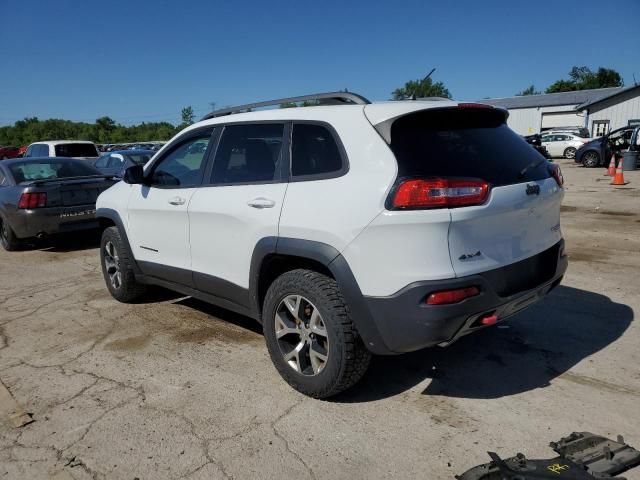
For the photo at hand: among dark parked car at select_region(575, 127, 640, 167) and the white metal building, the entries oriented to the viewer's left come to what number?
1

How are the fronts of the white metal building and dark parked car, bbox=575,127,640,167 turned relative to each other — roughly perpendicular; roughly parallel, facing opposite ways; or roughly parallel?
roughly perpendicular

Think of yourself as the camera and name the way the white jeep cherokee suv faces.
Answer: facing away from the viewer and to the left of the viewer

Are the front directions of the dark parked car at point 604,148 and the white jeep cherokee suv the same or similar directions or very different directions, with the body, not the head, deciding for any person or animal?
same or similar directions

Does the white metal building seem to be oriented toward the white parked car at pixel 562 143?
yes

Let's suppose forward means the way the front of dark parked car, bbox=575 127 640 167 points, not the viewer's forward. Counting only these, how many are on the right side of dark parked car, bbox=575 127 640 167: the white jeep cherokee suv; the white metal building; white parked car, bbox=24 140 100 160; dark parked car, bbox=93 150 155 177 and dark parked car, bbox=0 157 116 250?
1

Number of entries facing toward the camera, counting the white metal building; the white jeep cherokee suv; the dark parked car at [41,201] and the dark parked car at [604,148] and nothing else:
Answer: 1

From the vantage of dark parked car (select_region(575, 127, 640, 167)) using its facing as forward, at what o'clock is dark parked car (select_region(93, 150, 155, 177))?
dark parked car (select_region(93, 150, 155, 177)) is roughly at 10 o'clock from dark parked car (select_region(575, 127, 640, 167)).

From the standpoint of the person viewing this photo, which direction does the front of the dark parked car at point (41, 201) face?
facing away from the viewer and to the left of the viewer

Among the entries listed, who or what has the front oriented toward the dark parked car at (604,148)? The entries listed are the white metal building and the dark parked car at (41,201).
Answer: the white metal building

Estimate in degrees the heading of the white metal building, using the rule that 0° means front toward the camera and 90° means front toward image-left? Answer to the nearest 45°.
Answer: approximately 0°

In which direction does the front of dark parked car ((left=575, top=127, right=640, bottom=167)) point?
to the viewer's left

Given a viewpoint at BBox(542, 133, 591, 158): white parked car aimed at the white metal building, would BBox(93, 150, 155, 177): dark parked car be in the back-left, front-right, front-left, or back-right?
back-left

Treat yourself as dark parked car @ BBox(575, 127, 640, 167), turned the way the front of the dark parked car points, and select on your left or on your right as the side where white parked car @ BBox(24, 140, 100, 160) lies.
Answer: on your left

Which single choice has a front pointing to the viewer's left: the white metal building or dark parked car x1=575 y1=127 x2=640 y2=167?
the dark parked car
